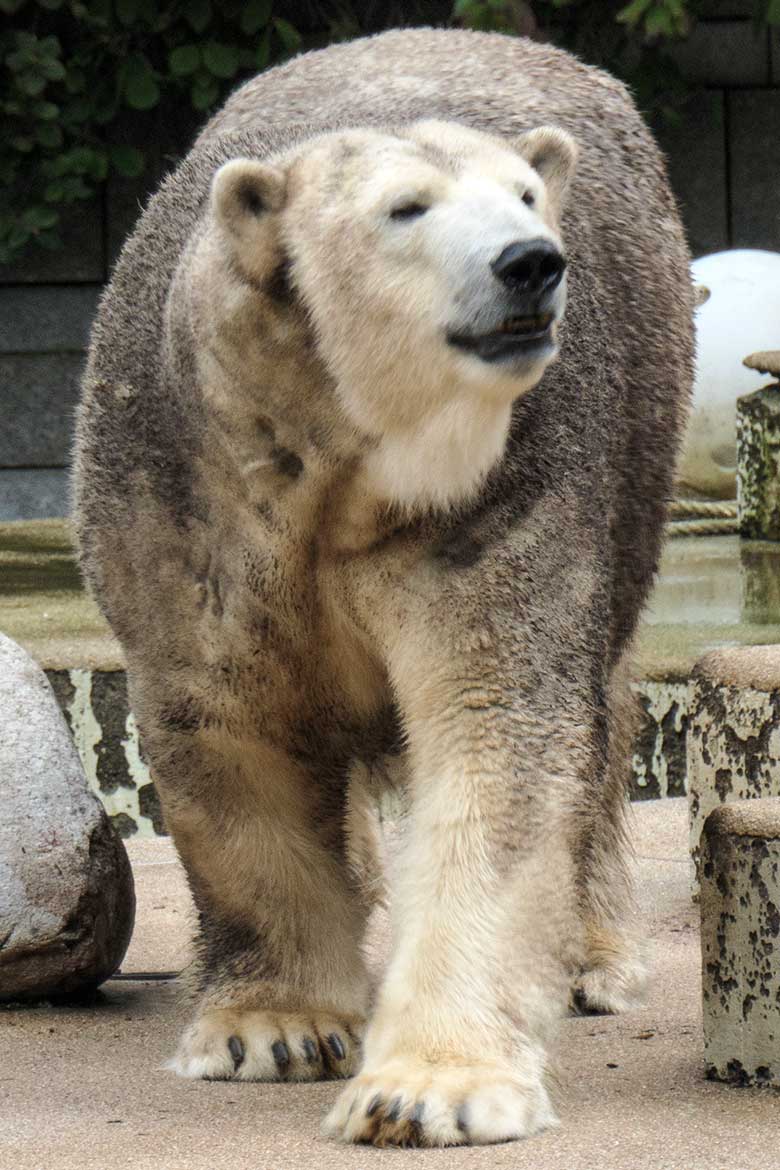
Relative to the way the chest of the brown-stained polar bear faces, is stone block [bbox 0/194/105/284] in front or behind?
behind

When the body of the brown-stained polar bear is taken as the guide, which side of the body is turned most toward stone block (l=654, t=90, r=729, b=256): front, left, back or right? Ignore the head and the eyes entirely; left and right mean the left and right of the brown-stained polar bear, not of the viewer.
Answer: back

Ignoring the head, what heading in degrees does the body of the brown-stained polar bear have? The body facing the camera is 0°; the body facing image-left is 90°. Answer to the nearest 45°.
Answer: approximately 0°

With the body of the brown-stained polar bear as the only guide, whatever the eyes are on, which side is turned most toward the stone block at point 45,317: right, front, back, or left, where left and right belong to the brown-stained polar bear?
back

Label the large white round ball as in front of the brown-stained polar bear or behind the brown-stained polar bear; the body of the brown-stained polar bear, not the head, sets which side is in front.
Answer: behind

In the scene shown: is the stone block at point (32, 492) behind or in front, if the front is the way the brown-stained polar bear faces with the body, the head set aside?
behind

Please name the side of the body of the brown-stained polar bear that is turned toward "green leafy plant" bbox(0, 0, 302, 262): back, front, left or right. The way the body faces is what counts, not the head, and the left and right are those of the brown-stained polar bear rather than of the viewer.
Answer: back

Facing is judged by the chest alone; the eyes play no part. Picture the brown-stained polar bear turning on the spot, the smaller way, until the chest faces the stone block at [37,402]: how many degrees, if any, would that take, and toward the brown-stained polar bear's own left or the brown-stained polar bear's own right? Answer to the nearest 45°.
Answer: approximately 180°

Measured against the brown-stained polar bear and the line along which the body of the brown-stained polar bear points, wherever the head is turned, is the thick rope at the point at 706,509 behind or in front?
behind

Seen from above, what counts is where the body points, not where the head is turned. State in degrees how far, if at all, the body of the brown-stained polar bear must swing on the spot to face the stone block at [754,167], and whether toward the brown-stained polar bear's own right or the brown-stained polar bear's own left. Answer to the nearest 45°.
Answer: approximately 180°
